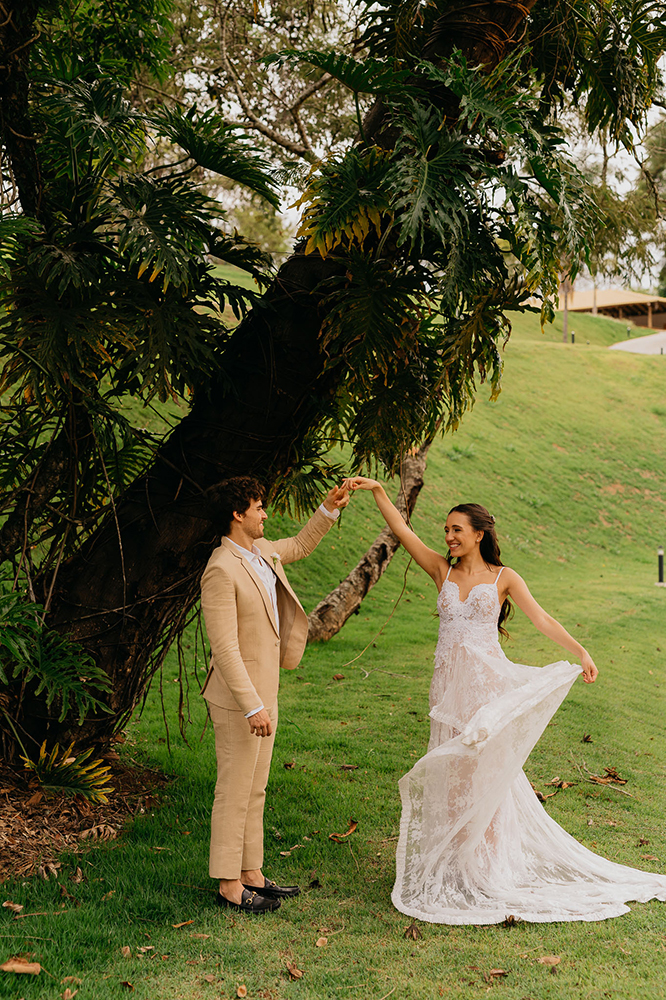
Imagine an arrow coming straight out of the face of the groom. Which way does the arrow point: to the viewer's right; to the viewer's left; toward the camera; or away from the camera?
to the viewer's right

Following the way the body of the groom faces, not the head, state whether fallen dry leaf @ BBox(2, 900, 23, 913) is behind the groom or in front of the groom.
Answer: behind

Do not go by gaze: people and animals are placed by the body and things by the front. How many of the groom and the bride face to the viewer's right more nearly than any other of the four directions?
1

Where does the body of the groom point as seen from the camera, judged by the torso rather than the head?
to the viewer's right

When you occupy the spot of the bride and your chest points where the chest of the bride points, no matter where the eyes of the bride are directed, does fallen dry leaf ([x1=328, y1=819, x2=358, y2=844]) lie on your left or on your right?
on your right

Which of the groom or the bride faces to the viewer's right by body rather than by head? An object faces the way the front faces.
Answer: the groom
